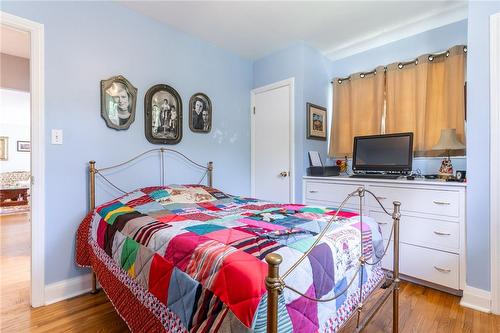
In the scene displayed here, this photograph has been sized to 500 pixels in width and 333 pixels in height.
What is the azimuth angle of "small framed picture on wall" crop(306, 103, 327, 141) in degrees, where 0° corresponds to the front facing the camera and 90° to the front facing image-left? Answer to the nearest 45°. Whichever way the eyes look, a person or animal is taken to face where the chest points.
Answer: approximately 315°

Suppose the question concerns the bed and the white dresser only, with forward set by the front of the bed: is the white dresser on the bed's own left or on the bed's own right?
on the bed's own left

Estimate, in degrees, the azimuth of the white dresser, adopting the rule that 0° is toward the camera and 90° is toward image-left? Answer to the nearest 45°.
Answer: approximately 45°

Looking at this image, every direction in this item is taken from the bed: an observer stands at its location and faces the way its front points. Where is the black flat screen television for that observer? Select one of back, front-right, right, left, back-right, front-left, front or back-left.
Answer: left

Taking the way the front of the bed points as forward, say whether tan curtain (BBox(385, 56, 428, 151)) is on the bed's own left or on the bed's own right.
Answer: on the bed's own left

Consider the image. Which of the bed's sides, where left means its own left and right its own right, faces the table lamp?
left

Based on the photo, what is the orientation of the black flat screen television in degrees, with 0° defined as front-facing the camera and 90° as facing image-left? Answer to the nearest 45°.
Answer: approximately 45°
